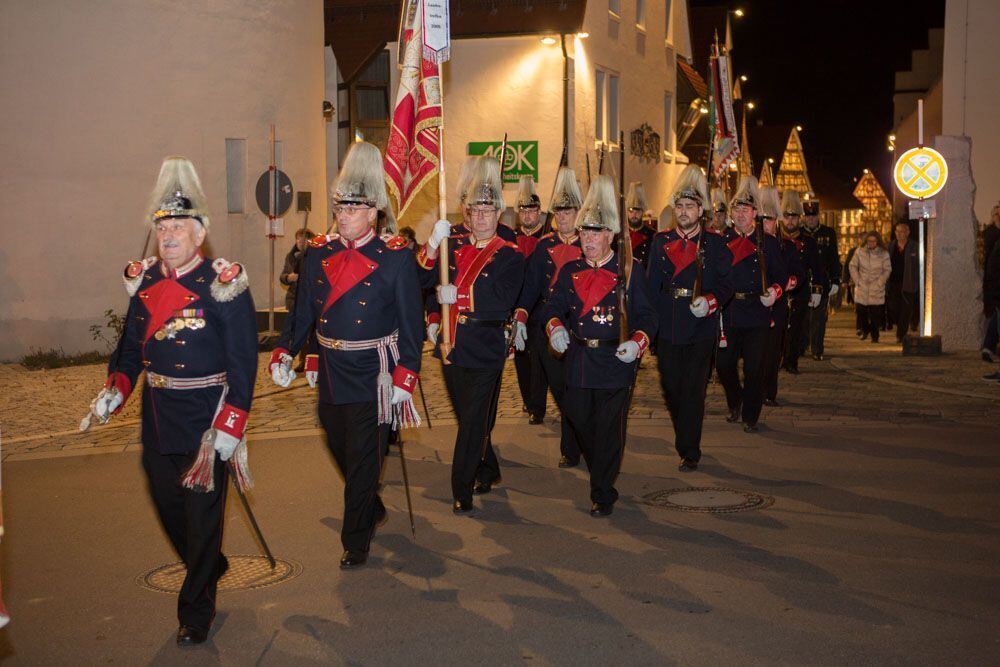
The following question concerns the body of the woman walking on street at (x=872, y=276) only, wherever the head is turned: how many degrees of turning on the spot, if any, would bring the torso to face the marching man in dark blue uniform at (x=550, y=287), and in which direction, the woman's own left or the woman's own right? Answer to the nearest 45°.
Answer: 0° — they already face them

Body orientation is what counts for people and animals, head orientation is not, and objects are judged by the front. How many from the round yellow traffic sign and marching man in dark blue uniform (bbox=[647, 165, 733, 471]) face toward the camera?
2

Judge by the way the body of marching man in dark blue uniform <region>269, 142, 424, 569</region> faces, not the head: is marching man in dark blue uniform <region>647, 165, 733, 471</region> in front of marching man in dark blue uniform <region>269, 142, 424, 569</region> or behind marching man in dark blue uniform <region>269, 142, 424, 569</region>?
behind

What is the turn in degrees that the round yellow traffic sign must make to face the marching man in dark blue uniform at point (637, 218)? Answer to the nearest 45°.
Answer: approximately 45° to its right

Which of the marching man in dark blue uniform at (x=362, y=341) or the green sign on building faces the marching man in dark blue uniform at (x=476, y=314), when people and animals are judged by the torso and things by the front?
the green sign on building

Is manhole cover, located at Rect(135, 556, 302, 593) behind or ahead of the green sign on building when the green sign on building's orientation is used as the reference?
ahead

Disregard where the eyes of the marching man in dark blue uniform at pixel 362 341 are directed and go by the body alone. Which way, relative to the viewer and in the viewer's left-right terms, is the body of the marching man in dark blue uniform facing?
facing the viewer and to the left of the viewer

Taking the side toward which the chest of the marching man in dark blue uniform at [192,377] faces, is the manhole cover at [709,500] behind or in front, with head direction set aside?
behind

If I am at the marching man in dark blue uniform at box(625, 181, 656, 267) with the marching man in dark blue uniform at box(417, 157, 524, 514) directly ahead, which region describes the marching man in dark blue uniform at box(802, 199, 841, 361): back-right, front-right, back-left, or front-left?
back-left

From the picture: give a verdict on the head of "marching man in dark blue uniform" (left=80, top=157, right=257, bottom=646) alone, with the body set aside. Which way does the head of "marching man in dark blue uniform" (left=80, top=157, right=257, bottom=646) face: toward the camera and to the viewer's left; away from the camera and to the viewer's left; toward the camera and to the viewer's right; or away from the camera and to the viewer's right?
toward the camera and to the viewer's left

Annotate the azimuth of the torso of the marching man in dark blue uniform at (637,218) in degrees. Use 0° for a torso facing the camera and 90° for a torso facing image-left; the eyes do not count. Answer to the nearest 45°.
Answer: approximately 45°

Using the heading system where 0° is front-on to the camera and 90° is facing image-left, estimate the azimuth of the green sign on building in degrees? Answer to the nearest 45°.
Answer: approximately 0°
